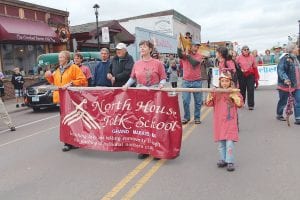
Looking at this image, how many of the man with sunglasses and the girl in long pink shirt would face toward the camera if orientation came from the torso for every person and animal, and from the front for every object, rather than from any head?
2

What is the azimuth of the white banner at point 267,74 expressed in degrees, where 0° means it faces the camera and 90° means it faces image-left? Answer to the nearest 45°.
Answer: approximately 0°

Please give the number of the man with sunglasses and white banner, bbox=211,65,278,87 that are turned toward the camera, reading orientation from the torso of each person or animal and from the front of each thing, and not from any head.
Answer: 2

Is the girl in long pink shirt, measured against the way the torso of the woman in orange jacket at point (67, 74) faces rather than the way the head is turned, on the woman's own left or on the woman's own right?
on the woman's own left
